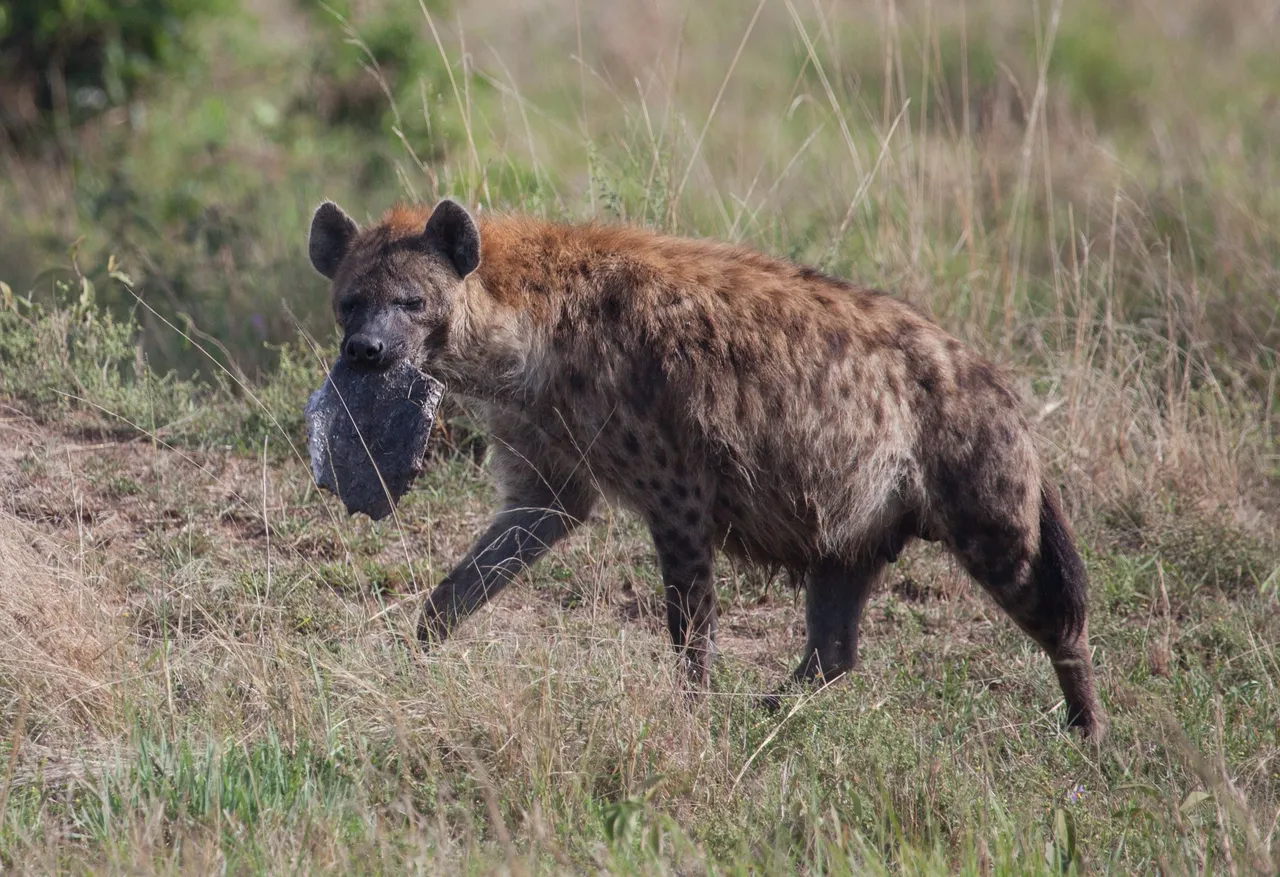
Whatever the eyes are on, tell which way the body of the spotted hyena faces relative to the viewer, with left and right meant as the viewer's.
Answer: facing to the left of the viewer

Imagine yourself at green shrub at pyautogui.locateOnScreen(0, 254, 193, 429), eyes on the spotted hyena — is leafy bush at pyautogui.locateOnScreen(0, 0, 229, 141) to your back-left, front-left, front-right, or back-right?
back-left

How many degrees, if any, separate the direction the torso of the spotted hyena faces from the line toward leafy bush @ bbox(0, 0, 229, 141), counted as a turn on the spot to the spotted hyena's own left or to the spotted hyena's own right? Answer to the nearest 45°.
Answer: approximately 45° to the spotted hyena's own right

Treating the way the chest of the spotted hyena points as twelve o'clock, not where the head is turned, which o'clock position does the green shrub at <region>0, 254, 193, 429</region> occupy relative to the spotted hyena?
The green shrub is roughly at 1 o'clock from the spotted hyena.
